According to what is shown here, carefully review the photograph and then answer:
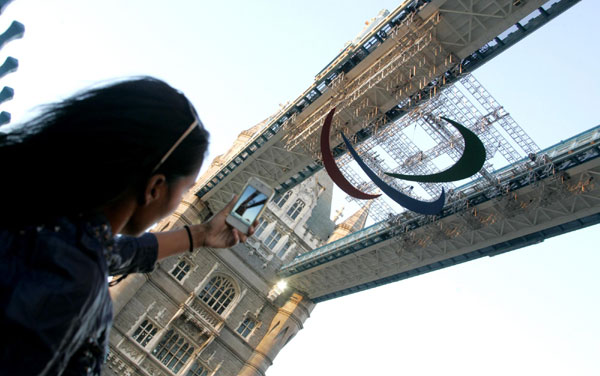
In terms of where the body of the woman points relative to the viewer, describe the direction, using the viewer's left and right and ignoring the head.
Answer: facing away from the viewer and to the right of the viewer

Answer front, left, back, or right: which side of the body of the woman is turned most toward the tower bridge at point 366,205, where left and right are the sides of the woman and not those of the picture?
front

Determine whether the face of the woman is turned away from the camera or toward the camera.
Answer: away from the camera
